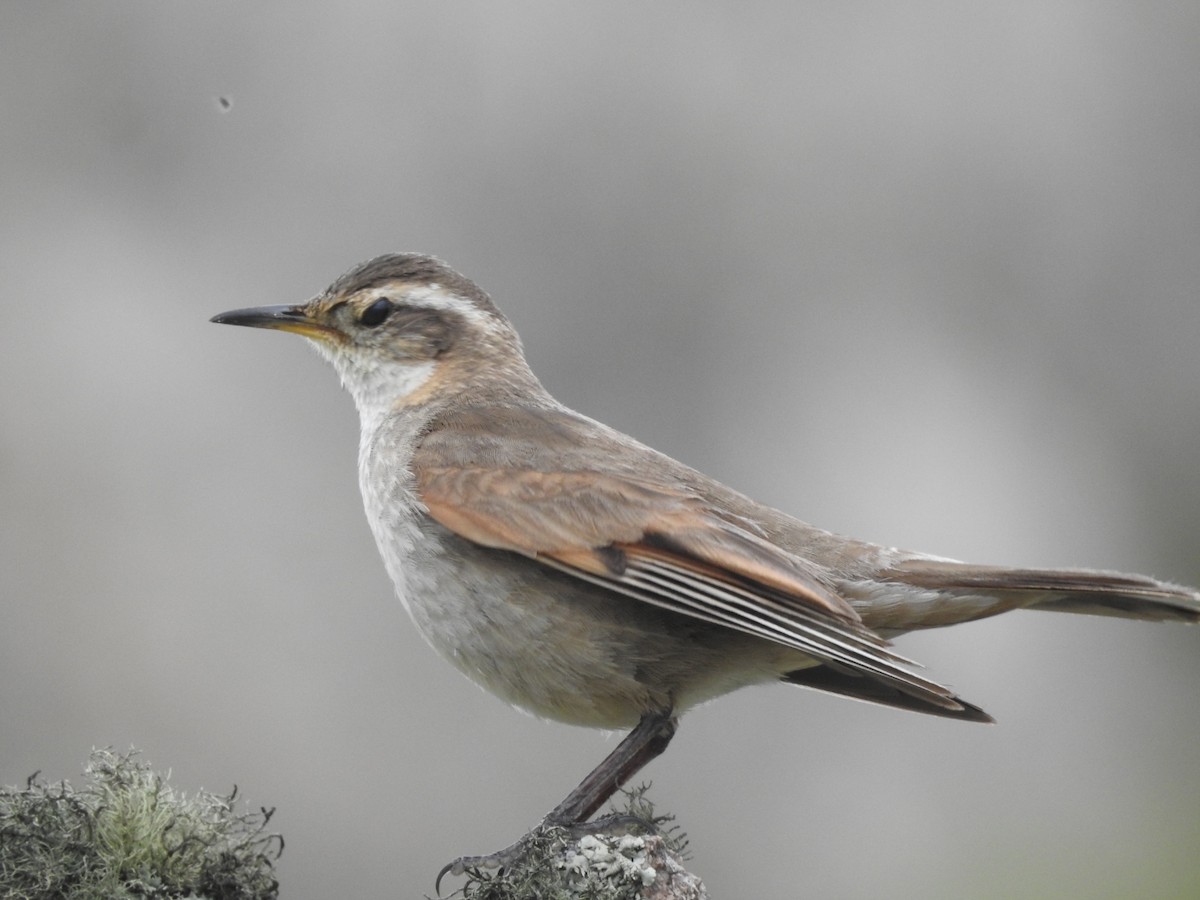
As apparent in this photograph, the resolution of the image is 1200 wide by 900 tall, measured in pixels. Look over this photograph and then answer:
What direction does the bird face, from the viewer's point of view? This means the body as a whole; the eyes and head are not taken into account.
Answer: to the viewer's left
